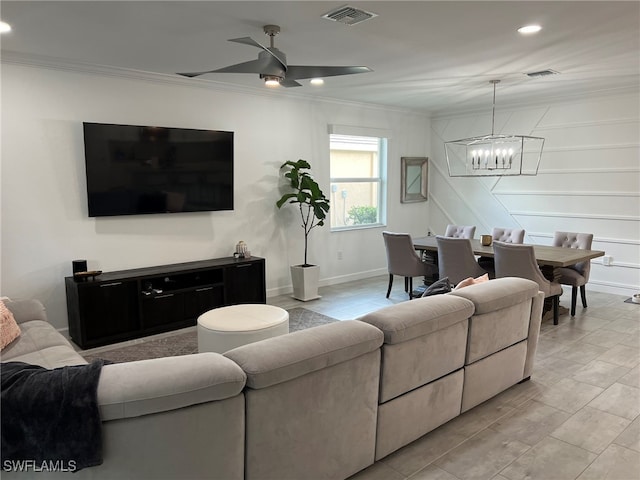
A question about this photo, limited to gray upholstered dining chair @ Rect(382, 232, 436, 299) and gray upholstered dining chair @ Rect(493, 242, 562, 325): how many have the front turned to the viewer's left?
0

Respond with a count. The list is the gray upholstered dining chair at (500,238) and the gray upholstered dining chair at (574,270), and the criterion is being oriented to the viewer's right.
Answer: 0

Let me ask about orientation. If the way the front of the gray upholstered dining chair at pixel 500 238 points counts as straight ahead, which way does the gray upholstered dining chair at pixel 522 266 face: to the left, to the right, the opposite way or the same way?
the opposite way

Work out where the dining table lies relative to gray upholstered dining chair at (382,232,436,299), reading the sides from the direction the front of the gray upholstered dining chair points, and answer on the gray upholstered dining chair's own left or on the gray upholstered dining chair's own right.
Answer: on the gray upholstered dining chair's own right

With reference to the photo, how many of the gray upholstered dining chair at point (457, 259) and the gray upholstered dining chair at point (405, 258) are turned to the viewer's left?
0

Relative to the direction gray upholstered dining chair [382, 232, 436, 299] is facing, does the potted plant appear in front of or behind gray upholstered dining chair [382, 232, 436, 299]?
behind

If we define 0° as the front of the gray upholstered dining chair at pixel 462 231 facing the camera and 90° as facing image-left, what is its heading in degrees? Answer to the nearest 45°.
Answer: approximately 45°

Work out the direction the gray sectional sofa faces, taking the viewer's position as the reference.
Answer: facing away from the viewer and to the left of the viewer

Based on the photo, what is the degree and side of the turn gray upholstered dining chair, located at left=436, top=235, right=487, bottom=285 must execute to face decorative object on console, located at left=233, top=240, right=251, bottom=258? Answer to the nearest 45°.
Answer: approximately 135° to its left

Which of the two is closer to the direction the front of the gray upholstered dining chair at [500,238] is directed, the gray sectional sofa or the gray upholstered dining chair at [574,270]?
the gray sectional sofa

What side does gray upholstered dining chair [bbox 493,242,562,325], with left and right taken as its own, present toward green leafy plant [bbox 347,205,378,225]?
left

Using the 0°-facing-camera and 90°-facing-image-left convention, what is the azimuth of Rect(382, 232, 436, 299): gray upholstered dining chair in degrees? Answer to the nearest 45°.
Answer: approximately 225°
